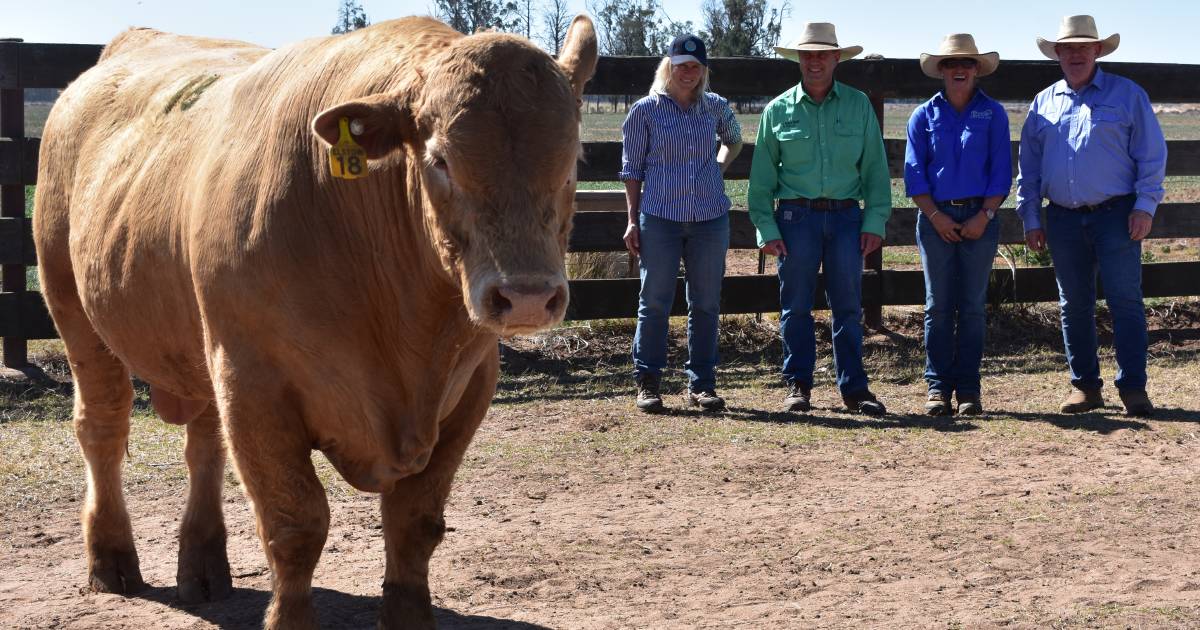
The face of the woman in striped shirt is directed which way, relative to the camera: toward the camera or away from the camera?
toward the camera

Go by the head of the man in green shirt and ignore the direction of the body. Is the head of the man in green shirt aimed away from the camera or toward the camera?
toward the camera

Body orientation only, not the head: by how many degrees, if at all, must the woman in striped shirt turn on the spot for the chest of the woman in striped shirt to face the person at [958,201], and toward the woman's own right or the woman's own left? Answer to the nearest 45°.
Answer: approximately 90° to the woman's own left

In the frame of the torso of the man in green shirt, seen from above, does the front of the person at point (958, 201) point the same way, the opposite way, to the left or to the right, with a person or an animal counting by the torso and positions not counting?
the same way

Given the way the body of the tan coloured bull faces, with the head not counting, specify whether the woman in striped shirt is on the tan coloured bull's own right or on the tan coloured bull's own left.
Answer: on the tan coloured bull's own left

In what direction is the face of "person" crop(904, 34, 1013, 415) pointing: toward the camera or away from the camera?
toward the camera

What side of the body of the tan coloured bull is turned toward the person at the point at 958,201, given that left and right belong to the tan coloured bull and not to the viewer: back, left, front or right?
left

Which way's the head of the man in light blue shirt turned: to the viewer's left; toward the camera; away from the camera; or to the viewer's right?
toward the camera

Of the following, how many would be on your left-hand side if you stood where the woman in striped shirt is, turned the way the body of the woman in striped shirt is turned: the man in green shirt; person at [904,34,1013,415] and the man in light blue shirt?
3

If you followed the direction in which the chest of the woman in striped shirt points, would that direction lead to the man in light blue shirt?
no

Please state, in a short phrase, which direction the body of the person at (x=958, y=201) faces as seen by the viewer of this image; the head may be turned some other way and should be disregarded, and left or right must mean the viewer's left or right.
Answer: facing the viewer

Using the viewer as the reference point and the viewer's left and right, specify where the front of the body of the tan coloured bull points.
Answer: facing the viewer and to the right of the viewer

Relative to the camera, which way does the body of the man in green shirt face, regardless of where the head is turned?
toward the camera
